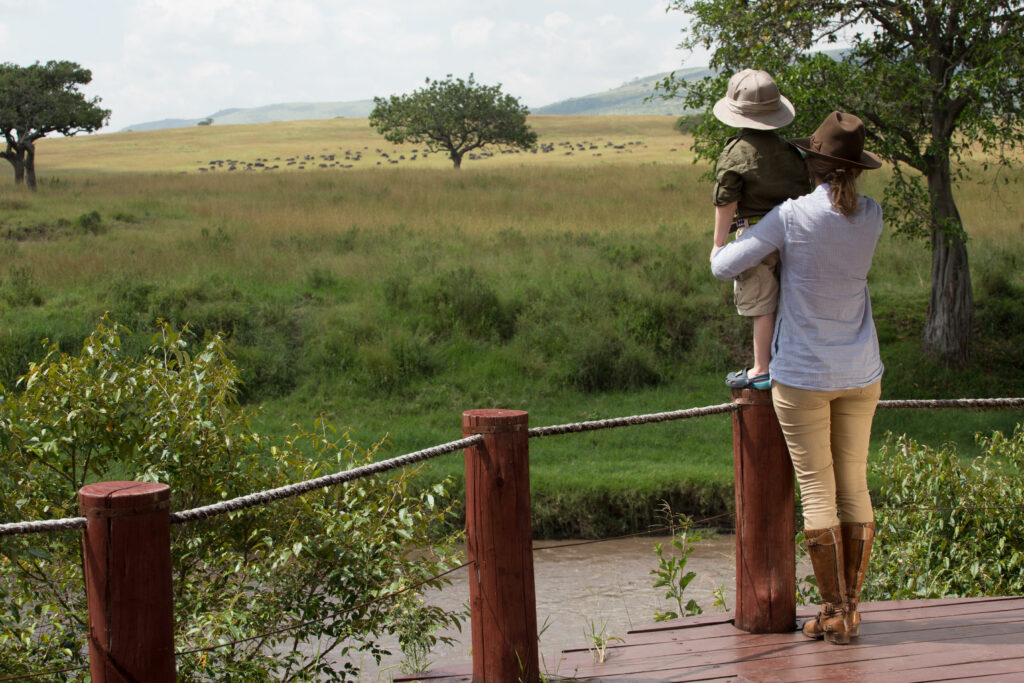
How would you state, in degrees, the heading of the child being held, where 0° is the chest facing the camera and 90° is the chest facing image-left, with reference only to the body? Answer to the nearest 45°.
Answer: approximately 135°

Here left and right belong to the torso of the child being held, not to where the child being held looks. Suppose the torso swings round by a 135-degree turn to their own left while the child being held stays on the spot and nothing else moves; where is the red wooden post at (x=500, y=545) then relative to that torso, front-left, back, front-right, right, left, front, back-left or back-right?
front-right

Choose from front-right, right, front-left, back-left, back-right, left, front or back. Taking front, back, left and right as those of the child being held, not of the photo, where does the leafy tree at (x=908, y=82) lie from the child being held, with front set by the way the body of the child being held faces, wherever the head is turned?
front-right

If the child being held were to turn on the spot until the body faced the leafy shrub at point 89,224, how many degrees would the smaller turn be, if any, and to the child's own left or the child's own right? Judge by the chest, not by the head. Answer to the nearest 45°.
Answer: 0° — they already face it

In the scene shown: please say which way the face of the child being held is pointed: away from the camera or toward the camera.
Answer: away from the camera

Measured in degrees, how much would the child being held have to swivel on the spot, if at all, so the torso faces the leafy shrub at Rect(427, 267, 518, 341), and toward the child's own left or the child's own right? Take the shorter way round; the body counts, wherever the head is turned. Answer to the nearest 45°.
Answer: approximately 45° to the child's own right

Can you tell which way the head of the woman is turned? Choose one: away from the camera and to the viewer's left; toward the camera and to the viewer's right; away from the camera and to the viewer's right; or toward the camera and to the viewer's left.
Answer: away from the camera and to the viewer's left
